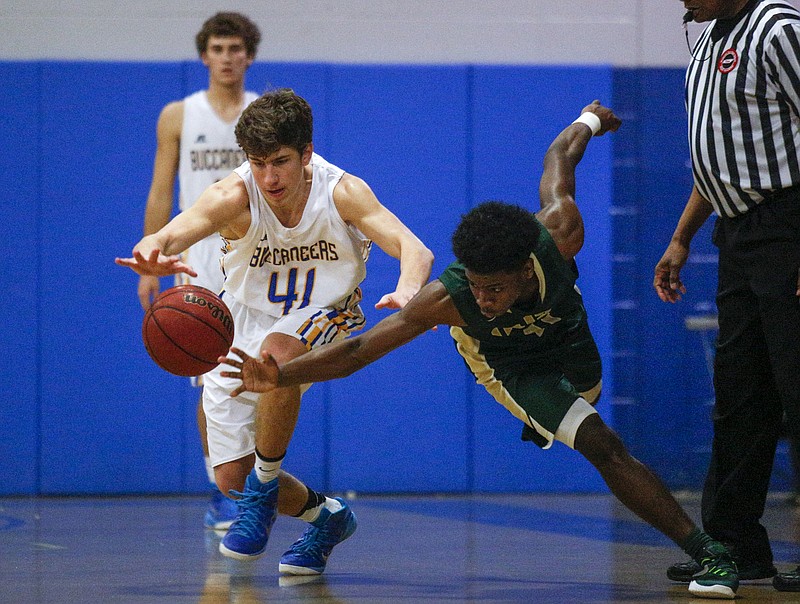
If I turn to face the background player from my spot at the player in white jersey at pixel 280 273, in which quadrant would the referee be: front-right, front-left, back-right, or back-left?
back-right

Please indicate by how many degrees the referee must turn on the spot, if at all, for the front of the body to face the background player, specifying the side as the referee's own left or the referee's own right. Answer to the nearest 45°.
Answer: approximately 90° to the referee's own right

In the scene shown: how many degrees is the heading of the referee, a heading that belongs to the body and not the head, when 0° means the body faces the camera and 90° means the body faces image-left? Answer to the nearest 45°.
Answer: approximately 45°

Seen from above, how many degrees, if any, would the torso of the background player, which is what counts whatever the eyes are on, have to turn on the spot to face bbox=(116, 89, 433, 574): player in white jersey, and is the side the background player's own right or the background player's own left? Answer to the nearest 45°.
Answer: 0° — they already face them

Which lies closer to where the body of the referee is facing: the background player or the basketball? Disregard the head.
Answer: the basketball

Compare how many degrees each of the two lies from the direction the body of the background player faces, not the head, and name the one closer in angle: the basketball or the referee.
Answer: the basketball

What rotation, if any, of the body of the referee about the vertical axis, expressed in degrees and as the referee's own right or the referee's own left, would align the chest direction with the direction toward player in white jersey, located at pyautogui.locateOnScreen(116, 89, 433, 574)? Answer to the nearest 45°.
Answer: approximately 45° to the referee's own right

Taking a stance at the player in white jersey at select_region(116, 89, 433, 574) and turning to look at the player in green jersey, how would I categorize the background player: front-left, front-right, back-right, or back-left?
back-left

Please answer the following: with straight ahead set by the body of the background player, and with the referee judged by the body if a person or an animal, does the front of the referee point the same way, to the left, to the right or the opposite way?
to the right

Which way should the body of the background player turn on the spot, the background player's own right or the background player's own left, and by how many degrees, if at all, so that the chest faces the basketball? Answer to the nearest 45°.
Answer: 0° — they already face it

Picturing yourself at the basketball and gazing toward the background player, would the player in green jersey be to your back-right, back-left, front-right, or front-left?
back-right
